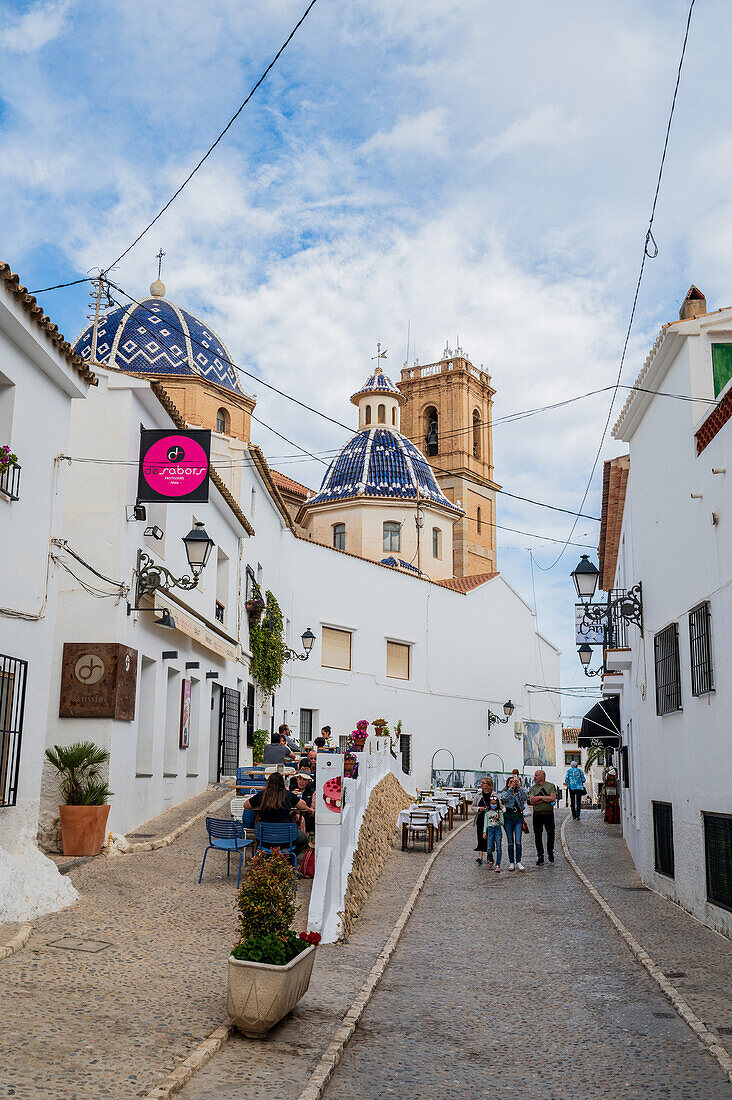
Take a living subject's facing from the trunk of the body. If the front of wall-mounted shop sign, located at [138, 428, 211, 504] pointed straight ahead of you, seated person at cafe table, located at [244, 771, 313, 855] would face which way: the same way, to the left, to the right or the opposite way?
the opposite way

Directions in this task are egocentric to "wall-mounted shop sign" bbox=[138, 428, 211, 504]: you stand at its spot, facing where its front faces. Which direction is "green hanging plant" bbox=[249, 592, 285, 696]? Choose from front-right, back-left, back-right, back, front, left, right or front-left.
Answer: back

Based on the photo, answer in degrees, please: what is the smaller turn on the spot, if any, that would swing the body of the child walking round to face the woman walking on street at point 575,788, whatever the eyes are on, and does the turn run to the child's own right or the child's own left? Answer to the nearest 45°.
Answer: approximately 180°

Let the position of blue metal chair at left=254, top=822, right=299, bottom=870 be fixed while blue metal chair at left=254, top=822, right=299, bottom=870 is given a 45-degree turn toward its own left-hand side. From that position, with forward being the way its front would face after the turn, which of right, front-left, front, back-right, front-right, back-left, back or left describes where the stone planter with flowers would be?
back-left

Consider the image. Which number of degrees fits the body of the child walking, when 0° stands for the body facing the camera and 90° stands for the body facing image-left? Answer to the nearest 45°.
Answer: approximately 0°

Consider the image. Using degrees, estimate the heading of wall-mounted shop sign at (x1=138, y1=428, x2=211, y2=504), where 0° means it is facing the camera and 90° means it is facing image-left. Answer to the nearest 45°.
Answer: approximately 0°

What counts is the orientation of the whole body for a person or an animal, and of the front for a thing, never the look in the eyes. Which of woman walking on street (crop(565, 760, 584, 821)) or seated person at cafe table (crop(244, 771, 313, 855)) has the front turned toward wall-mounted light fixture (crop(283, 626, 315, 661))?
the seated person at cafe table

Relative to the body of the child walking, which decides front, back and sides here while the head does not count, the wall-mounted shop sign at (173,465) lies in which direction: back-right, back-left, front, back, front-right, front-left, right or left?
front-right

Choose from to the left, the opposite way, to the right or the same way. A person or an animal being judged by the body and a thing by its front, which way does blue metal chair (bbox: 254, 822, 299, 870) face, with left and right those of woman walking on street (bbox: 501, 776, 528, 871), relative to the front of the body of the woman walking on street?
the opposite way

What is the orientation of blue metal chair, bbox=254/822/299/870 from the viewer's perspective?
away from the camera
